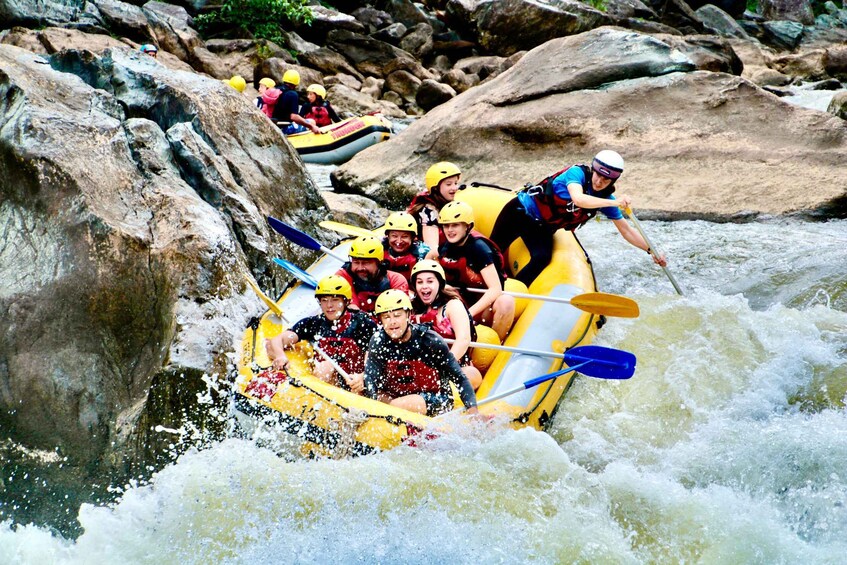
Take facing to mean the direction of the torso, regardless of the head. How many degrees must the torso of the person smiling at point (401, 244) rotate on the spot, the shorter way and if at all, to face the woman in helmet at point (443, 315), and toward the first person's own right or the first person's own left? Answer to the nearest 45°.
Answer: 0° — they already face them

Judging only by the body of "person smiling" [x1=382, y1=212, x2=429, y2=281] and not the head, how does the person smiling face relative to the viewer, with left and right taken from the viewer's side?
facing the viewer

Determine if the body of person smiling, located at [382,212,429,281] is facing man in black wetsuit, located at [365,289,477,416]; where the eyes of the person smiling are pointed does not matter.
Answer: yes

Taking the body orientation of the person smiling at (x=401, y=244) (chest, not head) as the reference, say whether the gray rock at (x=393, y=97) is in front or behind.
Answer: behind

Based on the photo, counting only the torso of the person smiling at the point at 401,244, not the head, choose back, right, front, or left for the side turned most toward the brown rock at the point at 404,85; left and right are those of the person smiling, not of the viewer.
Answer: back

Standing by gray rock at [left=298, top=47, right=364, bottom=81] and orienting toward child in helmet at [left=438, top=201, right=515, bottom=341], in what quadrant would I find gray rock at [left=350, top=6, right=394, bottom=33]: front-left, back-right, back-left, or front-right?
back-left

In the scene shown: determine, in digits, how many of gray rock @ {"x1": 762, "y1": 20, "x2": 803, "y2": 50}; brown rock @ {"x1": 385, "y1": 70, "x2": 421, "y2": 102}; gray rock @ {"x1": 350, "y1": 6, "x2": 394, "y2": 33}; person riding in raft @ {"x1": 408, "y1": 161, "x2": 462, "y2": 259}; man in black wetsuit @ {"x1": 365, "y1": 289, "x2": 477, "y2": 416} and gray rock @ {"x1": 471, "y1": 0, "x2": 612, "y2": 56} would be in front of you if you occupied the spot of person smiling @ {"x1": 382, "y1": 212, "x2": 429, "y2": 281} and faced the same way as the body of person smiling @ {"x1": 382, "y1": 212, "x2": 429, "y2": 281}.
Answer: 1

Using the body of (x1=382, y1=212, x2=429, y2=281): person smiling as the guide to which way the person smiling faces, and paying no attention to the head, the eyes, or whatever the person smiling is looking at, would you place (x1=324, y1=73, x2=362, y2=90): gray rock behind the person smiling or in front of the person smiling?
behind

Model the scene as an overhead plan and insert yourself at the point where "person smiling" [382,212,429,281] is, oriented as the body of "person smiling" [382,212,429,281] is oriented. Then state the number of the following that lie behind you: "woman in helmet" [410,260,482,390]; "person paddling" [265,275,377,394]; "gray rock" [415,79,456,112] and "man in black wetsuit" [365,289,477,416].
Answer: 1

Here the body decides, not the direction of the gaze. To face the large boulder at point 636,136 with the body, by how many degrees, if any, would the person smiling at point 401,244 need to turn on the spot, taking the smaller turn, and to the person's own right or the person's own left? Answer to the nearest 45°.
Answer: approximately 135° to the person's own left

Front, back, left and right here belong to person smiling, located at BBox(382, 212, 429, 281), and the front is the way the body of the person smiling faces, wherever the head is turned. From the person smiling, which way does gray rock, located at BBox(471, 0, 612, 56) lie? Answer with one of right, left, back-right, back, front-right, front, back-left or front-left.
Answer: back

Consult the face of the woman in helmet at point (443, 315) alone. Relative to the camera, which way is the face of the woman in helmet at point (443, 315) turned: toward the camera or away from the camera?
toward the camera

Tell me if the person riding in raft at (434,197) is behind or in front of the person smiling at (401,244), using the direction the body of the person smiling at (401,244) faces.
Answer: behind

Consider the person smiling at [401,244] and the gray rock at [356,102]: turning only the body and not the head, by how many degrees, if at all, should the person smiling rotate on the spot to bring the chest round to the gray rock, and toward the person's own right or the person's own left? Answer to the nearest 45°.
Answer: approximately 180°

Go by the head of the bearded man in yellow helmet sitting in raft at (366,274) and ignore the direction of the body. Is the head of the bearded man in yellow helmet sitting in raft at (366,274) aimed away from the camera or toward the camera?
toward the camera

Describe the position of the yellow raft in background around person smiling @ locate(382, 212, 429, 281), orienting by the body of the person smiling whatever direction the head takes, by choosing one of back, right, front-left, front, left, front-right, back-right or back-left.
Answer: back
